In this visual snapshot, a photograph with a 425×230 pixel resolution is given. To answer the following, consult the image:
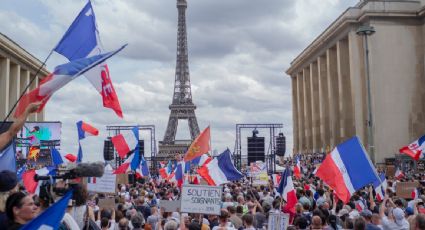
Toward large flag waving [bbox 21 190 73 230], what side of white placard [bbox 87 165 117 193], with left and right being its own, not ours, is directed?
front

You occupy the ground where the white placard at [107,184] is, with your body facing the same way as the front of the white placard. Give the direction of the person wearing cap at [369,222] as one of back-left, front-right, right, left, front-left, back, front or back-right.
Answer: front-left

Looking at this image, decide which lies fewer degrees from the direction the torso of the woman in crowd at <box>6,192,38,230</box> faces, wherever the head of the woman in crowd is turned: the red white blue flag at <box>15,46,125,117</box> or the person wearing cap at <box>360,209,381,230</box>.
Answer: the person wearing cap

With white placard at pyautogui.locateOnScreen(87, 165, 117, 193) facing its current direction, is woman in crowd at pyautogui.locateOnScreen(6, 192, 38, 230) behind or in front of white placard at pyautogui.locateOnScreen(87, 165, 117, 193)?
in front

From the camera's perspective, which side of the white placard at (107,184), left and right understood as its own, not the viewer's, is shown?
front

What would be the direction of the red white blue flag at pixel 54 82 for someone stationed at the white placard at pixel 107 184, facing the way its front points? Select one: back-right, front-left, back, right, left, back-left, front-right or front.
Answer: front

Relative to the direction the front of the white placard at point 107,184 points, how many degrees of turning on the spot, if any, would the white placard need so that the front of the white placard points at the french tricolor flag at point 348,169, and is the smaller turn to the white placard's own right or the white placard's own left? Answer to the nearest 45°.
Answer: approximately 45° to the white placard's own left

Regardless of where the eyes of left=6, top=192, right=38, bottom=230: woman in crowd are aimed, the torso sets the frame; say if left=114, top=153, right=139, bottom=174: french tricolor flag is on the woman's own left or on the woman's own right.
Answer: on the woman's own left

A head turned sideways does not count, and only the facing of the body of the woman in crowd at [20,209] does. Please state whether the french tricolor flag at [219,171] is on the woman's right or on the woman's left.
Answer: on the woman's left
